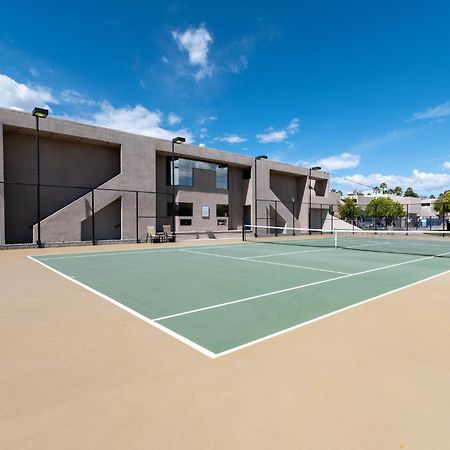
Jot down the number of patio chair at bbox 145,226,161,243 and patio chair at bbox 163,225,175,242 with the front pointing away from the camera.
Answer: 0

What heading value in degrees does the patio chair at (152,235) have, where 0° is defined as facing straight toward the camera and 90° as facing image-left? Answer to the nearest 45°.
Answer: approximately 315°

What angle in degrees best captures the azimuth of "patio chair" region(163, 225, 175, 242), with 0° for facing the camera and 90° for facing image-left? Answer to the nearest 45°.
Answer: approximately 315°

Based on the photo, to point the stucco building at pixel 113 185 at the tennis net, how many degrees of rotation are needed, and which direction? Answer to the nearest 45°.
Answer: approximately 45° to its left

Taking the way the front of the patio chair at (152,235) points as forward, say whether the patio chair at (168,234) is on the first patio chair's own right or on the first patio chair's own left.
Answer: on the first patio chair's own left

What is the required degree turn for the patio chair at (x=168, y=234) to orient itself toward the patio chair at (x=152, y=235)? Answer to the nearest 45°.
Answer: approximately 90° to its right

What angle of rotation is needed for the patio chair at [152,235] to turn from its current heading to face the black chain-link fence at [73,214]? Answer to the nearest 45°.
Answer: approximately 135° to its right
